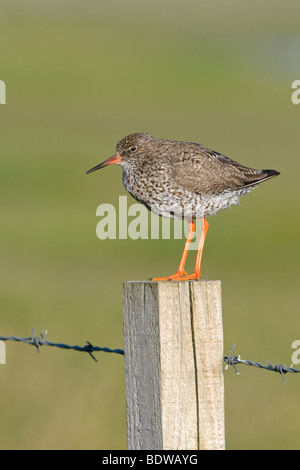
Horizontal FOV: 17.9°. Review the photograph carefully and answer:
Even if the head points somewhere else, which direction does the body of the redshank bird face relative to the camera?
to the viewer's left
